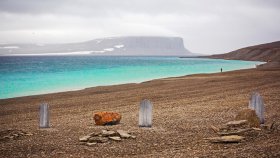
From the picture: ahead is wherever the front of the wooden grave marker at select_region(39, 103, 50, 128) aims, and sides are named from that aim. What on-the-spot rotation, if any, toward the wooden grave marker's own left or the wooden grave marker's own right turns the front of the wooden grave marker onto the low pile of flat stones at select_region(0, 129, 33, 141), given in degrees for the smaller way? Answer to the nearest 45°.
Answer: approximately 45° to the wooden grave marker's own right

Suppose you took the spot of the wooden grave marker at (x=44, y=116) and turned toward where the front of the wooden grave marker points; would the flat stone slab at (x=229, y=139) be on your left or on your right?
on your left

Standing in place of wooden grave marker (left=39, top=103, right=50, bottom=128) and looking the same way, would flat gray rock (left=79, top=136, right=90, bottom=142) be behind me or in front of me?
in front

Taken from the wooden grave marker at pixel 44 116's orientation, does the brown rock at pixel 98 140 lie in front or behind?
in front

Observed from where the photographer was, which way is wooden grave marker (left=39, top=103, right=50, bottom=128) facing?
facing the viewer

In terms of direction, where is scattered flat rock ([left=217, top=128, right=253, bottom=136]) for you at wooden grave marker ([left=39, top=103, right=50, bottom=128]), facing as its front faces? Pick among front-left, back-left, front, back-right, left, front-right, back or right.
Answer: front-left

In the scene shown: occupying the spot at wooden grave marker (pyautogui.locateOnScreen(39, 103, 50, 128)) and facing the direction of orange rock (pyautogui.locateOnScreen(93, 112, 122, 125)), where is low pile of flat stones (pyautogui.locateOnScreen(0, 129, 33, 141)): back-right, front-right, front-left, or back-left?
back-right

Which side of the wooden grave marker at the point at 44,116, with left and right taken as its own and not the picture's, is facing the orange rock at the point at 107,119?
left

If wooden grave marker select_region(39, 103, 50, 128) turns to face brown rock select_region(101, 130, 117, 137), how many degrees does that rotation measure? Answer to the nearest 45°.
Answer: approximately 45° to its left

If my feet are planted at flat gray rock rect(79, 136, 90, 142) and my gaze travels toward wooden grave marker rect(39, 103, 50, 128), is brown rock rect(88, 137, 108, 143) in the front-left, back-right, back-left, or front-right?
back-right

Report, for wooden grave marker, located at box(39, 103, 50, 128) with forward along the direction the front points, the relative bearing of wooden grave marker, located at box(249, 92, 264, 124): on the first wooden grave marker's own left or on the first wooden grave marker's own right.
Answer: on the first wooden grave marker's own left
